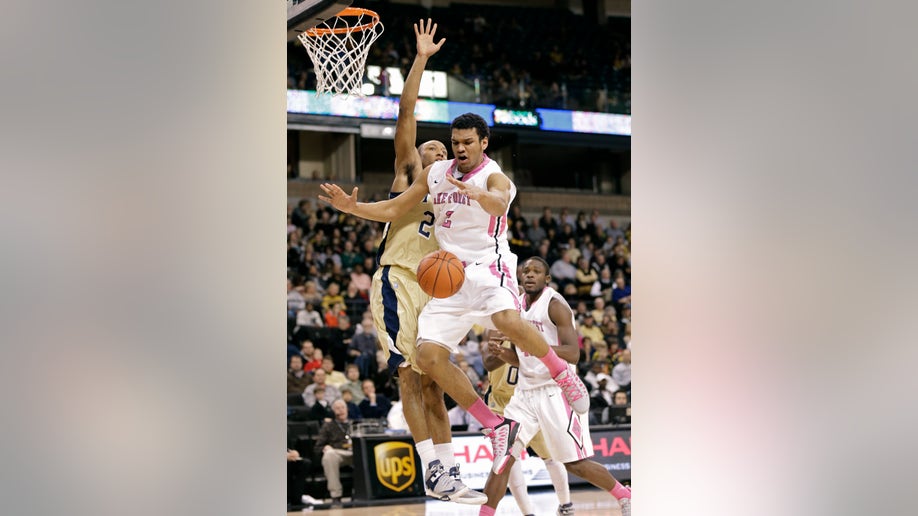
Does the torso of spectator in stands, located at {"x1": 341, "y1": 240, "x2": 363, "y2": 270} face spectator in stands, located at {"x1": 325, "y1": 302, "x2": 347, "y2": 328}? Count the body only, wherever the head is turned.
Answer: yes

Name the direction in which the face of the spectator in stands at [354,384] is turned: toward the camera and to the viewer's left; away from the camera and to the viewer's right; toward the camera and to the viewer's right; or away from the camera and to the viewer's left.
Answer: toward the camera and to the viewer's right

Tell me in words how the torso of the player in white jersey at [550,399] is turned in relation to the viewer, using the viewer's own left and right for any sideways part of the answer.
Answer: facing the viewer and to the left of the viewer

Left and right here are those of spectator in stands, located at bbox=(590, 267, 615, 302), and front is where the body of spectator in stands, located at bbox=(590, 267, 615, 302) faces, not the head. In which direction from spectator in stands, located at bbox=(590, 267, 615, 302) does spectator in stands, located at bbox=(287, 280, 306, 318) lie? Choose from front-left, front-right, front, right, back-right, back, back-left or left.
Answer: front-right

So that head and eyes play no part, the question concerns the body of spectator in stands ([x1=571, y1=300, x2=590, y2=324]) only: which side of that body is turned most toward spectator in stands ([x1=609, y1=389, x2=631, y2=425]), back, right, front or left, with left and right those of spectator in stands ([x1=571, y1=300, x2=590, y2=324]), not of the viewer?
front

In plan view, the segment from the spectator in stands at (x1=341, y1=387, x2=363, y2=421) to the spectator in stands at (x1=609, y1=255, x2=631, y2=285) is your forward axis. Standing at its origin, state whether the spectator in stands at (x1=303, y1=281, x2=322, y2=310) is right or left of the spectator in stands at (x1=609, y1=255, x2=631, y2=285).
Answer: left

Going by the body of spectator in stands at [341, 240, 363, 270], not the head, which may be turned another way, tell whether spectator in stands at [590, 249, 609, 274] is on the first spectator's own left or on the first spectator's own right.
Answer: on the first spectator's own left

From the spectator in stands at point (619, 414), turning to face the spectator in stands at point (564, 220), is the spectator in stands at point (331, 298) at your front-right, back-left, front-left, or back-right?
front-left

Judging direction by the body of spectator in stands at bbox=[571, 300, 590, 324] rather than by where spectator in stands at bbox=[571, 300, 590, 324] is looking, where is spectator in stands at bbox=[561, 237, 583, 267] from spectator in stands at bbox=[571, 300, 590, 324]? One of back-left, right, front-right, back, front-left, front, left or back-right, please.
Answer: back

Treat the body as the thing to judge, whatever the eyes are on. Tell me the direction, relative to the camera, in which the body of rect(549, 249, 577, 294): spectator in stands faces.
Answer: toward the camera

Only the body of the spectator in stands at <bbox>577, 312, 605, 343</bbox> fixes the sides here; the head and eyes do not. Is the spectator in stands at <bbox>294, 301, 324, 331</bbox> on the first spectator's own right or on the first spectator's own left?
on the first spectator's own right

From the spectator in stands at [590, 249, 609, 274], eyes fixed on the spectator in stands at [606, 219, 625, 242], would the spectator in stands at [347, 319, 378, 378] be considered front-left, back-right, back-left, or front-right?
back-left

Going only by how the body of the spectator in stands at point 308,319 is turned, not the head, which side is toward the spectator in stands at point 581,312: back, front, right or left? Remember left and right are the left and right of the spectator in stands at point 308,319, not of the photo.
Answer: left

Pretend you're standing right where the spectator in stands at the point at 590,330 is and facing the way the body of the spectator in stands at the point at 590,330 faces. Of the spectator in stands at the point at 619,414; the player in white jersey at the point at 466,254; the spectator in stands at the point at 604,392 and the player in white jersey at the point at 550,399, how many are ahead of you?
4
